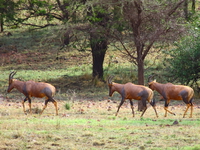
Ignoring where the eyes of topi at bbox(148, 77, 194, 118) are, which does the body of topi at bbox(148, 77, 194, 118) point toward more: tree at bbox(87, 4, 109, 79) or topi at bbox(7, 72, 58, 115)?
the topi at bbox(7, 72, 58, 115)

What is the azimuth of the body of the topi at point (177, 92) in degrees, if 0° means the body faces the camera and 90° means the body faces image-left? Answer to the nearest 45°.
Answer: approximately 90°

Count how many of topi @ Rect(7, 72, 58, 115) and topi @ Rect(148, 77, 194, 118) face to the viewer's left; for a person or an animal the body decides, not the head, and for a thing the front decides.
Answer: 2

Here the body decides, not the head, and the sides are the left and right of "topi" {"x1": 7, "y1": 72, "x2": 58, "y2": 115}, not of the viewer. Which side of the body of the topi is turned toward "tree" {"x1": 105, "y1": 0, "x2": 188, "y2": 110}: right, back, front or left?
back

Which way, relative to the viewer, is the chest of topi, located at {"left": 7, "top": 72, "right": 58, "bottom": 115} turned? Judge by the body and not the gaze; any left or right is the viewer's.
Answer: facing to the left of the viewer

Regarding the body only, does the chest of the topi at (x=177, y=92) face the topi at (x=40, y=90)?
yes

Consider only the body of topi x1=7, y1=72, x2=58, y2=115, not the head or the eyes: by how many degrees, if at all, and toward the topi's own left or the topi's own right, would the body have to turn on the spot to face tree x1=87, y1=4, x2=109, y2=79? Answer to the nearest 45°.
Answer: approximately 135° to the topi's own right

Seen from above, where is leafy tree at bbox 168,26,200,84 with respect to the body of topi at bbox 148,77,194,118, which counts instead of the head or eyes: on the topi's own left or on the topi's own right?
on the topi's own right
